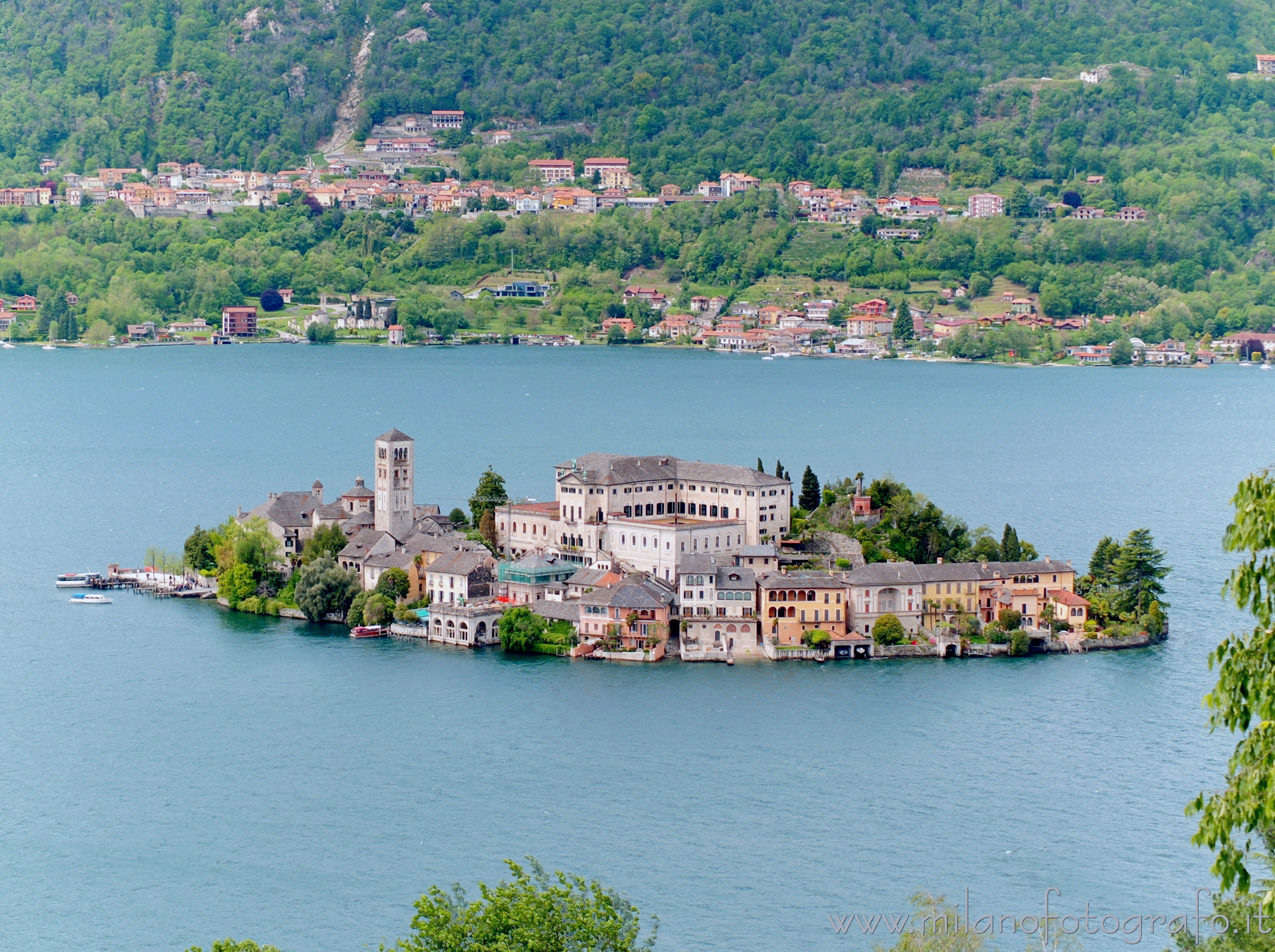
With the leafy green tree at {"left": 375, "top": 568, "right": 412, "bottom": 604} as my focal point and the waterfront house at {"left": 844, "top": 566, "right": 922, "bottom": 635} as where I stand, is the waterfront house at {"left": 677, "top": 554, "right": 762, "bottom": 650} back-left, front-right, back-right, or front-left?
front-left

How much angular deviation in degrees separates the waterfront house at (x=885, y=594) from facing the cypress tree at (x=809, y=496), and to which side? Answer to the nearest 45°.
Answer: approximately 180°

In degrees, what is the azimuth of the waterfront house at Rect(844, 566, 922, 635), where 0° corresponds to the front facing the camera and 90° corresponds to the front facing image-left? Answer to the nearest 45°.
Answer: approximately 0°

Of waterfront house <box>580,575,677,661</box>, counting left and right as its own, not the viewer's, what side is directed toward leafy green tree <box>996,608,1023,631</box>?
left

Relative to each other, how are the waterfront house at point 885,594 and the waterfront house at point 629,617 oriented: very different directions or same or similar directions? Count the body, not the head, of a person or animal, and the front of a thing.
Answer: same or similar directions

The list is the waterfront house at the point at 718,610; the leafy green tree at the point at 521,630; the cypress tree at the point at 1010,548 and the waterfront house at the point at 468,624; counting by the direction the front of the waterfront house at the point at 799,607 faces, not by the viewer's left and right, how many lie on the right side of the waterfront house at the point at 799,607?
3

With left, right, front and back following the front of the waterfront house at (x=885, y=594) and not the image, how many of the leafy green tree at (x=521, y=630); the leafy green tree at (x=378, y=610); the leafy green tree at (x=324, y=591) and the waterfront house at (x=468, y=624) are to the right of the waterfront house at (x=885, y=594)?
4

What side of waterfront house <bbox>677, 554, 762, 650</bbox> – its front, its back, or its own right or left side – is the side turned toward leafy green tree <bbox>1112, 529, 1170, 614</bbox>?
left

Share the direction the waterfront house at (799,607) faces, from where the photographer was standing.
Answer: facing the viewer

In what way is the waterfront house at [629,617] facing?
toward the camera

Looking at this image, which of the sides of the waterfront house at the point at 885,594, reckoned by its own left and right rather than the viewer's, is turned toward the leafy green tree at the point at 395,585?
right

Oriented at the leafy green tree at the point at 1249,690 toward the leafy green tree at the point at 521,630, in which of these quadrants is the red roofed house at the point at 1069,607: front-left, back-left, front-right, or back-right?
front-right

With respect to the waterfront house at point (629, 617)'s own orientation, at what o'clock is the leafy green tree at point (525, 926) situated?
The leafy green tree is roughly at 12 o'clock from the waterfront house.

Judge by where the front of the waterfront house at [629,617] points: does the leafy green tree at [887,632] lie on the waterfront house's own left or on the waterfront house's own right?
on the waterfront house's own left

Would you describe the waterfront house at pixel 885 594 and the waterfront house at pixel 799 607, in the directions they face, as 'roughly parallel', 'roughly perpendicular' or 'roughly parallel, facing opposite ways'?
roughly parallel

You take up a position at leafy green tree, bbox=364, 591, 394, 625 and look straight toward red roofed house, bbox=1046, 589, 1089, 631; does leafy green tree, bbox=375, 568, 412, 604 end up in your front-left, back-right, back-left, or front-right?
front-left

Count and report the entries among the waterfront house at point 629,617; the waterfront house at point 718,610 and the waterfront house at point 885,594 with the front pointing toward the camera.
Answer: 3

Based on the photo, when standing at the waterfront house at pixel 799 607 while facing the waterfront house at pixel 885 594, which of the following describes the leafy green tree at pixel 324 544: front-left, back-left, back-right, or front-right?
back-left
